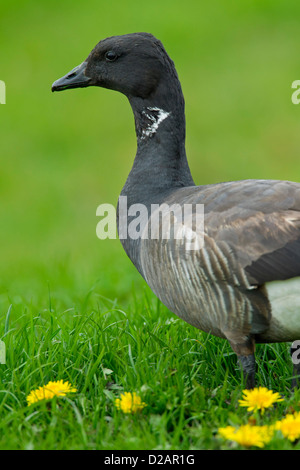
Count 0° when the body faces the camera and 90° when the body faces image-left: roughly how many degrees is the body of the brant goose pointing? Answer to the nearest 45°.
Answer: approximately 90°

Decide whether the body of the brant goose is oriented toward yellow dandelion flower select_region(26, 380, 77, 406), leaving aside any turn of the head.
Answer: yes
